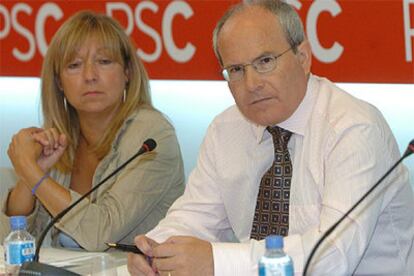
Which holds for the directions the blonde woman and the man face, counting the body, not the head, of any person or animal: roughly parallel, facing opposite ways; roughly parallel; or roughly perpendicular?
roughly parallel

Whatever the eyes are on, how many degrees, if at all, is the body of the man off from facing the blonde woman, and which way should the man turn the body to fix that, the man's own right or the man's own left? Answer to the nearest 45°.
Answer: approximately 90° to the man's own right

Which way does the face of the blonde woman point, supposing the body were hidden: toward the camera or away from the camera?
toward the camera

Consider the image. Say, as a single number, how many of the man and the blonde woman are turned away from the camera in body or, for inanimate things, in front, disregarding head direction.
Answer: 0

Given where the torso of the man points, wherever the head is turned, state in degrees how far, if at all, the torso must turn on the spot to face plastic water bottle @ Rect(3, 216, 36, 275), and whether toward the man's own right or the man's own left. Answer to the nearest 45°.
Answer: approximately 45° to the man's own right

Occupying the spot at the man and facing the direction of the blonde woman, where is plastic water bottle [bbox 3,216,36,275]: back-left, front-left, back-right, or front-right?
front-left

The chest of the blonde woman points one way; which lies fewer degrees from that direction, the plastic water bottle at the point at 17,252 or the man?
the plastic water bottle

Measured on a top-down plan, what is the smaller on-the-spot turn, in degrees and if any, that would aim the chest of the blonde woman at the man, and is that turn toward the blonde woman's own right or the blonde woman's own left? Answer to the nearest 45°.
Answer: approximately 90° to the blonde woman's own left

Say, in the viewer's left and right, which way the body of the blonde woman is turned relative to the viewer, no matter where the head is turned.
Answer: facing the viewer and to the left of the viewer

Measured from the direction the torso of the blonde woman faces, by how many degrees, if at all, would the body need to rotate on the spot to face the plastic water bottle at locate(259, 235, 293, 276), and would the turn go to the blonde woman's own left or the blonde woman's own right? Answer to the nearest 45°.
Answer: approximately 45° to the blonde woman's own left
